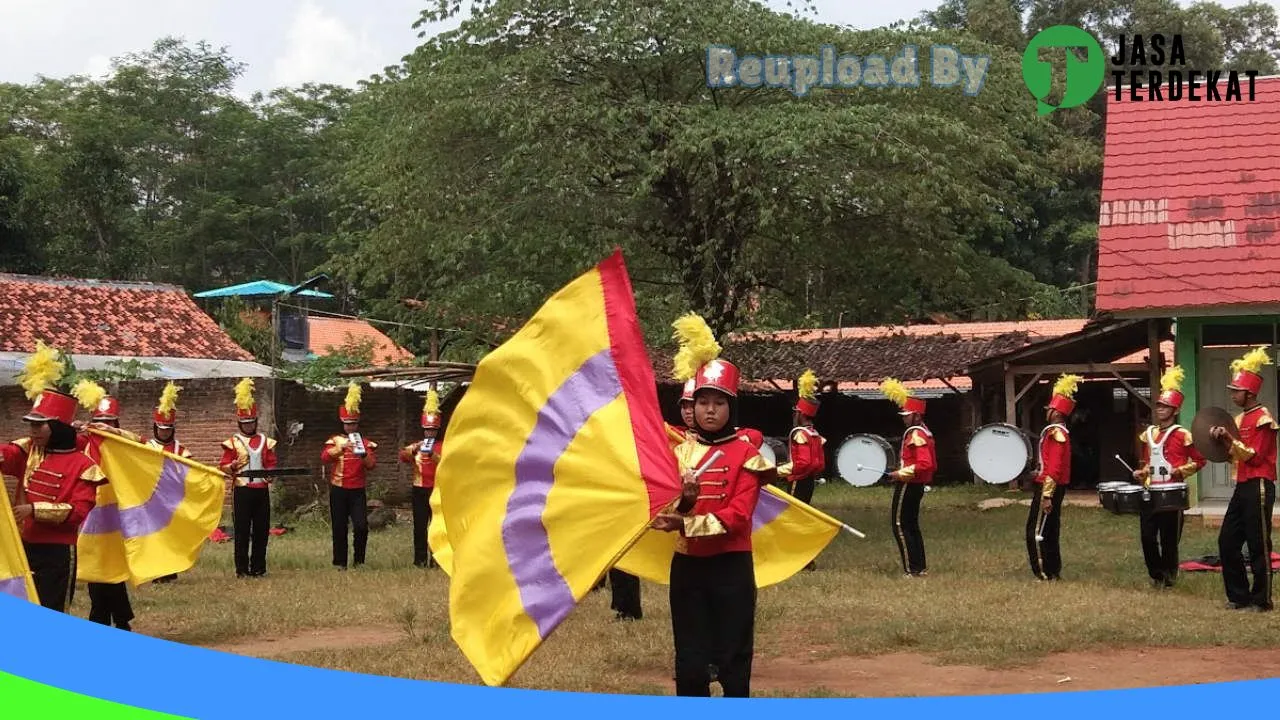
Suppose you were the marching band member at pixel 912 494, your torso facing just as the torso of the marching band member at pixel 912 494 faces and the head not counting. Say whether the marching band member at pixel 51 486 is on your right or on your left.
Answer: on your left

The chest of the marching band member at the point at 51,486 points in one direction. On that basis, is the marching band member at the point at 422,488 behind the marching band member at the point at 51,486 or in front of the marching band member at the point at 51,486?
behind

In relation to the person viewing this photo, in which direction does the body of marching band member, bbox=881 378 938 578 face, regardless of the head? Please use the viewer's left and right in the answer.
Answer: facing to the left of the viewer

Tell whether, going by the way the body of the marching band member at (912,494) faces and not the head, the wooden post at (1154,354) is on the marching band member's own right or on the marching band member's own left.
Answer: on the marching band member's own right

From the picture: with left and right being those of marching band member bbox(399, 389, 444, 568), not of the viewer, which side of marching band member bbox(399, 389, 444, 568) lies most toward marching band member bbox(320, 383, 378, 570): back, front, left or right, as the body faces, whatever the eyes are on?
right

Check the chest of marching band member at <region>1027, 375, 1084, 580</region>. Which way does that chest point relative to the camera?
to the viewer's left

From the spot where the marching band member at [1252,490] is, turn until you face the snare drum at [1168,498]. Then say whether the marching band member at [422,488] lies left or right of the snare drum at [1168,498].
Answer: left

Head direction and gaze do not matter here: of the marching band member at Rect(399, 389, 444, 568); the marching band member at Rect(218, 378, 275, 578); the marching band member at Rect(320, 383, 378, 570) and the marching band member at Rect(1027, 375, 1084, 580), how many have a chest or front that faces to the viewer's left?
1

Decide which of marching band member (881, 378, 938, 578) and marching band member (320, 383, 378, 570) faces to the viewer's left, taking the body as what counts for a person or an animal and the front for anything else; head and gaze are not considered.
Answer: marching band member (881, 378, 938, 578)

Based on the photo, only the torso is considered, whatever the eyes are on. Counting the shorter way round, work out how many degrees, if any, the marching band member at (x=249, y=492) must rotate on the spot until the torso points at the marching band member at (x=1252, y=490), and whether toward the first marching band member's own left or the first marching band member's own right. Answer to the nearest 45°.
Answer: approximately 45° to the first marching band member's own left

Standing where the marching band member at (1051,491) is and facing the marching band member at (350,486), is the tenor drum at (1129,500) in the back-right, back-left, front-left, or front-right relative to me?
back-left

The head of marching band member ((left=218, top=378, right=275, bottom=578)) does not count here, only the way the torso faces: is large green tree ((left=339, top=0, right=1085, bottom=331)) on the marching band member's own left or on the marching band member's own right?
on the marching band member's own left

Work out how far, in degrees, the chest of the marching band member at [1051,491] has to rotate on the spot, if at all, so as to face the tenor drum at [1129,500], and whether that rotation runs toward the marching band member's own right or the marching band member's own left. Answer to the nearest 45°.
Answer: approximately 135° to the marching band member's own left

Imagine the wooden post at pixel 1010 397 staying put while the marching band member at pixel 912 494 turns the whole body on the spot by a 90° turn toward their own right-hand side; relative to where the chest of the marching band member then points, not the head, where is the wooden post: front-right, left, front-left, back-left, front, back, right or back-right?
front
